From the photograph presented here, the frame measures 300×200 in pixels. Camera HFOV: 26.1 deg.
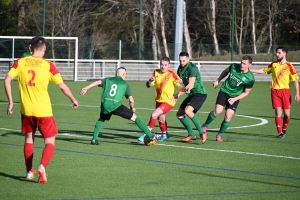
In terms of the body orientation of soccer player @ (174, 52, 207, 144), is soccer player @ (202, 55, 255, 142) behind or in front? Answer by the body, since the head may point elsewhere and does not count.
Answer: behind

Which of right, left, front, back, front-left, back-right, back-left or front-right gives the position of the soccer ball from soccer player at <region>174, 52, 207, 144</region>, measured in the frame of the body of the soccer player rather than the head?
front

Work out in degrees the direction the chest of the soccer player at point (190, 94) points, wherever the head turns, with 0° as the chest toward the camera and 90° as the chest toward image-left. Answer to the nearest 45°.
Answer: approximately 45°

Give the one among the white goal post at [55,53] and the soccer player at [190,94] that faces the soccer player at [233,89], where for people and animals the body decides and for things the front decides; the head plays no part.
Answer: the white goal post

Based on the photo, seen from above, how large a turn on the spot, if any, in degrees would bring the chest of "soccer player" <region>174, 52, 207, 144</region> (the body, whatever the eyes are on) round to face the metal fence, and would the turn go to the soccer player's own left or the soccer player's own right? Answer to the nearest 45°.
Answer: approximately 135° to the soccer player's own right

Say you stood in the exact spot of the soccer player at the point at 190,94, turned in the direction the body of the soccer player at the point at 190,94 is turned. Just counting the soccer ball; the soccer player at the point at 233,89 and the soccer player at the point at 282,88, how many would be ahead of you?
1

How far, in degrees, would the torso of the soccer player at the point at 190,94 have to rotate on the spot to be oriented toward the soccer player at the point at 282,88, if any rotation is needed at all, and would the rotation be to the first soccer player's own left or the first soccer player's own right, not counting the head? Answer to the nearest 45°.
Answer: approximately 180°

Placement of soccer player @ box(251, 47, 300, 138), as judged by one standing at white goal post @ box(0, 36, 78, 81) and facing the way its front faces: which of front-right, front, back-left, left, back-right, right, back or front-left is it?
front

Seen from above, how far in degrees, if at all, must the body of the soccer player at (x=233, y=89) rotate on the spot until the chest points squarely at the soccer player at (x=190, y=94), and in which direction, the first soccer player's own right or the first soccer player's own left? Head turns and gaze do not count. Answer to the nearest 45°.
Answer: approximately 90° to the first soccer player's own right

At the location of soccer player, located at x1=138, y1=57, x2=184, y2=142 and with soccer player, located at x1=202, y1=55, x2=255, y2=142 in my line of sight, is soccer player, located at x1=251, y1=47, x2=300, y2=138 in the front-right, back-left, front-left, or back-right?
front-left

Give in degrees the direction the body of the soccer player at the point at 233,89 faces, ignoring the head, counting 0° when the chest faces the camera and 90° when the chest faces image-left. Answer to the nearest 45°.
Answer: approximately 0°

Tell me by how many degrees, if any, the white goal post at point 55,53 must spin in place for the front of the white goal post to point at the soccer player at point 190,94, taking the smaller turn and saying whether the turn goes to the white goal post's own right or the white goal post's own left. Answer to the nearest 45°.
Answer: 0° — it already faces them

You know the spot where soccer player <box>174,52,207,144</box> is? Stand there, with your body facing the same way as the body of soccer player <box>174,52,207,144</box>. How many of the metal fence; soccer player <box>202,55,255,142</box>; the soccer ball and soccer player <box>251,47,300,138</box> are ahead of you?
1

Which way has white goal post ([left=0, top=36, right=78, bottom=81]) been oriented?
toward the camera
